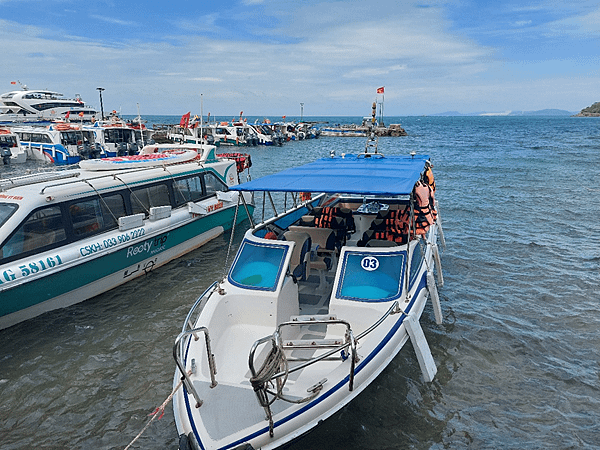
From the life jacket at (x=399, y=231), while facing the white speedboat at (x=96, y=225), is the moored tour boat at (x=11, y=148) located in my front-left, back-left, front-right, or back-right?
front-right

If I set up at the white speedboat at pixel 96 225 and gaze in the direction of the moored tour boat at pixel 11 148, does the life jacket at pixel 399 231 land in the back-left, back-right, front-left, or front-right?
back-right

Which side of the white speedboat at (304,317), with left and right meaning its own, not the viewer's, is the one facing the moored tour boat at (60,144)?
right

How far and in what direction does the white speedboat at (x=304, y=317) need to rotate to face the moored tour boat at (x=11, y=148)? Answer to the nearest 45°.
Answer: approximately 90° to its right
